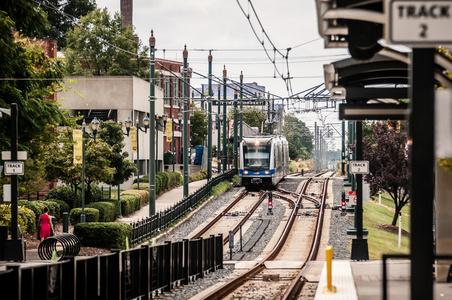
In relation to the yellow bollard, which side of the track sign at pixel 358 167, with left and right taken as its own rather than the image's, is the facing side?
front

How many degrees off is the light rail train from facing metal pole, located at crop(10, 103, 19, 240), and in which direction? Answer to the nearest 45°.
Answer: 0° — it already faces it

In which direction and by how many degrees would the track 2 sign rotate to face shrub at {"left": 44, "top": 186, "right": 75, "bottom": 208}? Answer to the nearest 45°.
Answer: approximately 135° to its right

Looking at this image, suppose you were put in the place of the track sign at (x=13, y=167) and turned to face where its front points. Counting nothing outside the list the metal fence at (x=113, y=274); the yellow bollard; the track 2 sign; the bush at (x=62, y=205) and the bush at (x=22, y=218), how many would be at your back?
2

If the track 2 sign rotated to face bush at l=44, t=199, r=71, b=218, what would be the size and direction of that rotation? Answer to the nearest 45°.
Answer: approximately 135° to its right

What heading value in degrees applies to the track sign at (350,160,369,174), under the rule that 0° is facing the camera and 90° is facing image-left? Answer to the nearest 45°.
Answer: approximately 0°

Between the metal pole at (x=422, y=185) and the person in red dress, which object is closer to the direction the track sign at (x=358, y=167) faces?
the metal pole

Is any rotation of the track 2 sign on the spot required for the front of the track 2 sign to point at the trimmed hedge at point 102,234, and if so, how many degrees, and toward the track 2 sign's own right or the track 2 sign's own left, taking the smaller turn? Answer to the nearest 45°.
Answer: approximately 135° to the track 2 sign's own right

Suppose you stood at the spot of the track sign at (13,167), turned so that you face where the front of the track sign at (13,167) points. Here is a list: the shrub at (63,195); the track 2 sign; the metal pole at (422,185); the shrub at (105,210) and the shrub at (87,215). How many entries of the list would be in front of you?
2

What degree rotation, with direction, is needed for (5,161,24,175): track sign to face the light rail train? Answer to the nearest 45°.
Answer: approximately 135° to its left
